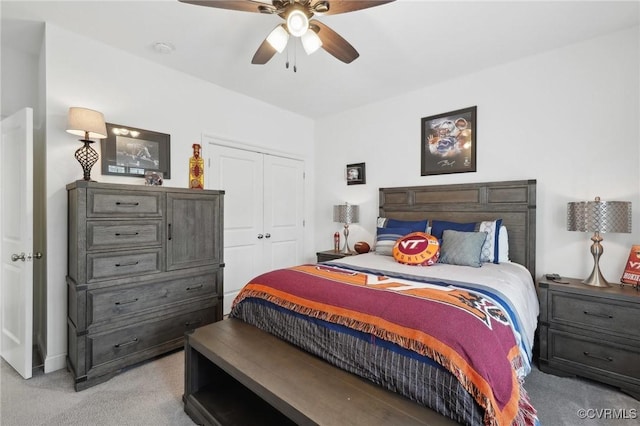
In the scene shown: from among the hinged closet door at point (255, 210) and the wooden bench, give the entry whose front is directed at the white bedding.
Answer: the hinged closet door

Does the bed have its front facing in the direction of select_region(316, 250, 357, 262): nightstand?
no

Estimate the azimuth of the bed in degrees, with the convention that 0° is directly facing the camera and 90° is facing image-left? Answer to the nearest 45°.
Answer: approximately 45°

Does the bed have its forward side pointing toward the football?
no

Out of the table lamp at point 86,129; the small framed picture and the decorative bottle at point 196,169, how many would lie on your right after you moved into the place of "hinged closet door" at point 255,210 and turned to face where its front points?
2

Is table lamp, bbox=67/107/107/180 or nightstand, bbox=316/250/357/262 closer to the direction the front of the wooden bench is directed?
the table lamp

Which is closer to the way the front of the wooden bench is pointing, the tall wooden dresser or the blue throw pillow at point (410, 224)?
the tall wooden dresser

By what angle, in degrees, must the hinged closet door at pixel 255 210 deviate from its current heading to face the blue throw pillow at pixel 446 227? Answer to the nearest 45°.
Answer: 0° — it already faces it

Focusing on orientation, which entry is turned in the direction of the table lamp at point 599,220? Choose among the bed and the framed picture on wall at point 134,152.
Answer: the framed picture on wall

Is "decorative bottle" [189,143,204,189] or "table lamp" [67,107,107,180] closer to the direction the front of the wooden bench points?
the table lamp

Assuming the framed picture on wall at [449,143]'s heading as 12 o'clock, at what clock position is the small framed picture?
The small framed picture is roughly at 2 o'clock from the framed picture on wall.

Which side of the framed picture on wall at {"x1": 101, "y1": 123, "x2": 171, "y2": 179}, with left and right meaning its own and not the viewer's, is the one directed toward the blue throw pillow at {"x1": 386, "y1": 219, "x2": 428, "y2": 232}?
front

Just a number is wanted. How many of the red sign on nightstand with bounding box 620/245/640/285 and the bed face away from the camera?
0

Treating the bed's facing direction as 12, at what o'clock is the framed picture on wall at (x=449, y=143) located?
The framed picture on wall is roughly at 5 o'clock from the bed.

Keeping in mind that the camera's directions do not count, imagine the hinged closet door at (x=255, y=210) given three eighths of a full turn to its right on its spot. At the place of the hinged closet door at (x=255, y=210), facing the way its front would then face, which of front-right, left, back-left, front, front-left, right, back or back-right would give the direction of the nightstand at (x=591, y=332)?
back-left

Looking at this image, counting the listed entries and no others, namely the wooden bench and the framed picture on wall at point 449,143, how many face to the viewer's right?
0

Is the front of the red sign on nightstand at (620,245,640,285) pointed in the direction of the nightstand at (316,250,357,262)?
no

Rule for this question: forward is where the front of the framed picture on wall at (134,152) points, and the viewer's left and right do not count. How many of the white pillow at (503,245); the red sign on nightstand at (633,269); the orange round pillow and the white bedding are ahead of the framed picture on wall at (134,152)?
4

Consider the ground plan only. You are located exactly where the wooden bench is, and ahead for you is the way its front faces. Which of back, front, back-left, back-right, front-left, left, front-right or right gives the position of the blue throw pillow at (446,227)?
back

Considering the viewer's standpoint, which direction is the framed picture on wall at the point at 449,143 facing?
facing the viewer and to the left of the viewer
